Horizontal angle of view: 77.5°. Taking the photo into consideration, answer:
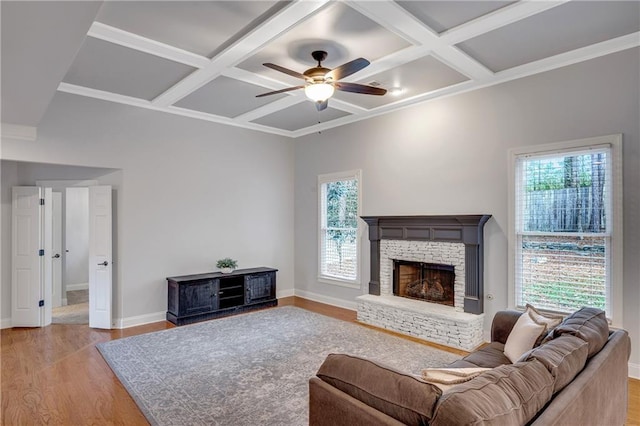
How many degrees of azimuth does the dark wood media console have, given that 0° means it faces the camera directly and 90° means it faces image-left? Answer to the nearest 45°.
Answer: approximately 315°

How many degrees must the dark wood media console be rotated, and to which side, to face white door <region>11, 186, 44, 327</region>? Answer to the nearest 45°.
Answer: approximately 135° to its right

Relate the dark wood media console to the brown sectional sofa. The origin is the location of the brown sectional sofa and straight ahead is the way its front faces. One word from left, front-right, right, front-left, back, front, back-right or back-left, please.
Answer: front

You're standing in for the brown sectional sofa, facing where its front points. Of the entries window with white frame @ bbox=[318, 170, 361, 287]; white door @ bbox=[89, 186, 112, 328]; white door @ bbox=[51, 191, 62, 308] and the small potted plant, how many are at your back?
0

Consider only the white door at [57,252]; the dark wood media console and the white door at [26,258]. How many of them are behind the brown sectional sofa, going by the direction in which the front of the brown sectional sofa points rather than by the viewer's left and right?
0

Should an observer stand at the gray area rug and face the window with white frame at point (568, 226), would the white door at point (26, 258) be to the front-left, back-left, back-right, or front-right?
back-left

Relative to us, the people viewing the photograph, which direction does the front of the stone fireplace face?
facing the viewer and to the left of the viewer

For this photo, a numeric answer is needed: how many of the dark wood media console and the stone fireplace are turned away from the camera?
0

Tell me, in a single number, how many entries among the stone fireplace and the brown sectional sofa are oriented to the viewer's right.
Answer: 0

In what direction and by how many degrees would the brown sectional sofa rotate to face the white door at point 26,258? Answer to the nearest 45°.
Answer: approximately 45° to its left

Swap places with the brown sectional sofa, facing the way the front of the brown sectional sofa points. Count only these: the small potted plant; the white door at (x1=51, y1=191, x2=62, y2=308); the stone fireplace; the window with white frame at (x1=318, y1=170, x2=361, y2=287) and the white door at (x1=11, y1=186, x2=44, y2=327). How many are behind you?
0

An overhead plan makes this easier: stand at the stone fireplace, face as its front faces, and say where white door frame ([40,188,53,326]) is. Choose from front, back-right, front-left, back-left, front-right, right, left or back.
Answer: front-right

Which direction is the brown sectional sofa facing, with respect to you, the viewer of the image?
facing away from the viewer and to the left of the viewer

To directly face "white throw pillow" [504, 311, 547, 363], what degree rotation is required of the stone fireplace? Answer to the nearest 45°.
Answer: approximately 45° to its left

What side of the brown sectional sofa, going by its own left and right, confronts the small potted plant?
front

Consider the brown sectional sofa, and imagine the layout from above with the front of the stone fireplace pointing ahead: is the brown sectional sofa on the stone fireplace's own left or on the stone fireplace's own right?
on the stone fireplace's own left

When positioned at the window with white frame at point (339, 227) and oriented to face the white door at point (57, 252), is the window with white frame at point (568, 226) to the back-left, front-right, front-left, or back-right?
back-left

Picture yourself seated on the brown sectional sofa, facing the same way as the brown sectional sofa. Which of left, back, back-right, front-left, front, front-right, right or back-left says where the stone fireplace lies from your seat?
front-right

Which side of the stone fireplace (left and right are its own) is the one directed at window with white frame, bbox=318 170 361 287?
right
